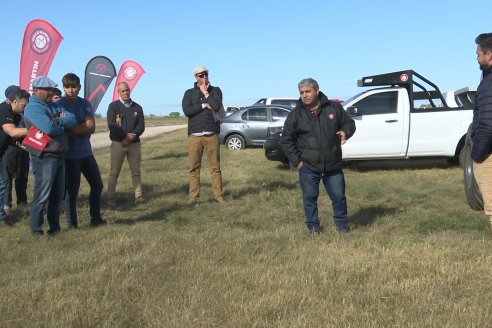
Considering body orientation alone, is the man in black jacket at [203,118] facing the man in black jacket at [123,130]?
no

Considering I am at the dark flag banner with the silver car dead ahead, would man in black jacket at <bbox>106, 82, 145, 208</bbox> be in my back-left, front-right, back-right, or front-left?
back-right

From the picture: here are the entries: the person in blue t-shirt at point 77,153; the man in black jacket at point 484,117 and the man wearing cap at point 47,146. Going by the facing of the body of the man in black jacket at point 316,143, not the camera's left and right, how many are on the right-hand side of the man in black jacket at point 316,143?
2

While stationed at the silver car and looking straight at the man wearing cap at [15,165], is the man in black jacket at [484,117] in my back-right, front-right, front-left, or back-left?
front-left

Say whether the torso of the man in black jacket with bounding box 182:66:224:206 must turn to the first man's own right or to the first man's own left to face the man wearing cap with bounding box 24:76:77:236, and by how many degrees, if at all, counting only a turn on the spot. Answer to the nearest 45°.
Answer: approximately 45° to the first man's own right

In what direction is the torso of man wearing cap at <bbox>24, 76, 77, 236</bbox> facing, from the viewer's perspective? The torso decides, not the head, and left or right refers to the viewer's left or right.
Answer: facing the viewer and to the right of the viewer

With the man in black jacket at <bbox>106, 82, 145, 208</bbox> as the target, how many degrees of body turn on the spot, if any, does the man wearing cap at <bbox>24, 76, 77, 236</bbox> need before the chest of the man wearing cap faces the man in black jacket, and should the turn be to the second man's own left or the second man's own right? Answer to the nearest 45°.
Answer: approximately 90° to the second man's own left

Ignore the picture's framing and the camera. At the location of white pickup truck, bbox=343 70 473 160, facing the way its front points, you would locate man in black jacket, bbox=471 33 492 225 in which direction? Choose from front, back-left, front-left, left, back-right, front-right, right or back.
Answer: left

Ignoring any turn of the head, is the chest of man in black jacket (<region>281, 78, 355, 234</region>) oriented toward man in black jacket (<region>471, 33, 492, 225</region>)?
no

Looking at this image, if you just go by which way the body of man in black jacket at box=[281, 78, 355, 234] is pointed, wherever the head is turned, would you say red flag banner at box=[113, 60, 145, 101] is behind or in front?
behind

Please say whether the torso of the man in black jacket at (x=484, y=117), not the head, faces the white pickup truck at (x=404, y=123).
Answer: no

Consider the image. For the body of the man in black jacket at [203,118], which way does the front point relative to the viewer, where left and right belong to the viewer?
facing the viewer

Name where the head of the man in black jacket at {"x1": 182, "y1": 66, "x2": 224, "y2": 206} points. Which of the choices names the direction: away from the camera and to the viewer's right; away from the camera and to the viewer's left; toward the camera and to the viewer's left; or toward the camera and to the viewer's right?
toward the camera and to the viewer's right

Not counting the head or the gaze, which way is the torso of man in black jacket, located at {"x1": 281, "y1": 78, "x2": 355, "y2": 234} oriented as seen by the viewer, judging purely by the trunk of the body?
toward the camera

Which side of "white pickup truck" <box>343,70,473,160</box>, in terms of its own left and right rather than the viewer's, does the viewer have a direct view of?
left
